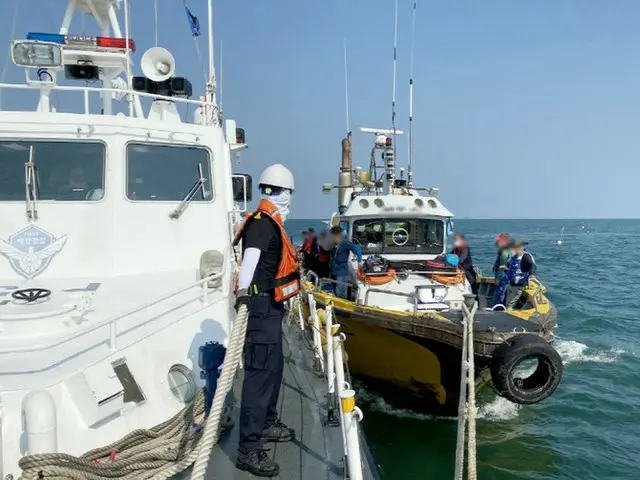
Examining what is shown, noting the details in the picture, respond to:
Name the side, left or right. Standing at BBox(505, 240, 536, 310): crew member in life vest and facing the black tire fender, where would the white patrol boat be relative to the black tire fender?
right

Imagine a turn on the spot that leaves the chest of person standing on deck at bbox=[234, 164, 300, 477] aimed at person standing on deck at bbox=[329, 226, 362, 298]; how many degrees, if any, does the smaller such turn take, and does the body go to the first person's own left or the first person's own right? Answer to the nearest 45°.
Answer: approximately 90° to the first person's own left

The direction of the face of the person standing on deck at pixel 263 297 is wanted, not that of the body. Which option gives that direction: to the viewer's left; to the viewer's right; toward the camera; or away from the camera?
to the viewer's right

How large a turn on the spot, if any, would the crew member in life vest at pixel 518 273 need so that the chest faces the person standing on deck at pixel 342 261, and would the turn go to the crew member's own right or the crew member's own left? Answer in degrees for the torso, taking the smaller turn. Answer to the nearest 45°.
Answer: approximately 45° to the crew member's own right

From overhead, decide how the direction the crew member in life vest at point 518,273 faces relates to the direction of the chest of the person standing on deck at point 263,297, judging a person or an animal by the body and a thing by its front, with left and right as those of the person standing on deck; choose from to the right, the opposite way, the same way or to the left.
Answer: the opposite way

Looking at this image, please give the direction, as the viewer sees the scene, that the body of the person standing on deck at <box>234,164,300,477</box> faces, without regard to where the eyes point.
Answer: to the viewer's right

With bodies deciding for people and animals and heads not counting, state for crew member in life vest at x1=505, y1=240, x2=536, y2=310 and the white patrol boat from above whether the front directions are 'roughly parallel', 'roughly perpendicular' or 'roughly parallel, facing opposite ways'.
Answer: roughly perpendicular

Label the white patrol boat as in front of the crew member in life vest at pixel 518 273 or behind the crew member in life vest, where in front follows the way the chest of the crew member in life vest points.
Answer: in front

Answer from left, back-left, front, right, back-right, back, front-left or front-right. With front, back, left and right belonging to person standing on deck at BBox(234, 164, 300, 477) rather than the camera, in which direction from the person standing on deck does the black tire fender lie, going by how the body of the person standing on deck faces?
front-left

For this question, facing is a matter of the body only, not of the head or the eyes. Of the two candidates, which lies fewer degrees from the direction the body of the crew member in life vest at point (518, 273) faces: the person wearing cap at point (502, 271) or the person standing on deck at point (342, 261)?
the person standing on deck
